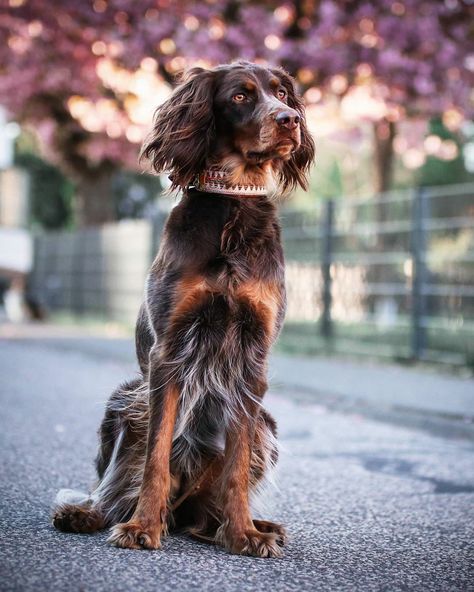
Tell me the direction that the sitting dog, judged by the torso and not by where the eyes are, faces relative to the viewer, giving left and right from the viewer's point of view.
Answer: facing the viewer and to the right of the viewer

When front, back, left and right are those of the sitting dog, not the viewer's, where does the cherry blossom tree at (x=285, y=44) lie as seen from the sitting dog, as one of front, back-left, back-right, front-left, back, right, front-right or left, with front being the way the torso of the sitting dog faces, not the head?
back-left

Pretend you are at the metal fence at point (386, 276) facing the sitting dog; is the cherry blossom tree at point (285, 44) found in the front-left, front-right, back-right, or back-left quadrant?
back-right

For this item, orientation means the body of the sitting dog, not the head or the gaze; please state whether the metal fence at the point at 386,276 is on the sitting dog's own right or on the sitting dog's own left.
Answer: on the sitting dog's own left
